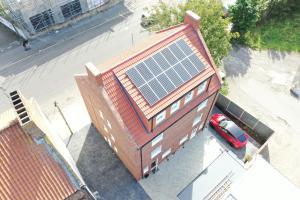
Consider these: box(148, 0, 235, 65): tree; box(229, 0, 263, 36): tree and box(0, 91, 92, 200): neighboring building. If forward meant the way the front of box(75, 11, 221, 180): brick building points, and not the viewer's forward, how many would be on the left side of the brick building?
2

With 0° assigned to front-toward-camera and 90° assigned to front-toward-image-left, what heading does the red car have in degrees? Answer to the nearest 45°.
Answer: approximately 135°

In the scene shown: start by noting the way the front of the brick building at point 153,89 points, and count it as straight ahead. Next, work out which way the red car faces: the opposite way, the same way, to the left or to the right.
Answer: the opposite way

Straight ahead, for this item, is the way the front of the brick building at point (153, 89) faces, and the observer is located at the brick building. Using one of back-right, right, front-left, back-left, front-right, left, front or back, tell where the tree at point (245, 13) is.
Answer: left

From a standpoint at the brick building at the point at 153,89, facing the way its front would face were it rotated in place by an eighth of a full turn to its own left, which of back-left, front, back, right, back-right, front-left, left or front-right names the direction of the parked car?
front-left

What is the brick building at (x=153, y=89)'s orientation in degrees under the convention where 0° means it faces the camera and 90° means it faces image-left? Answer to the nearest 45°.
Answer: approximately 315°
